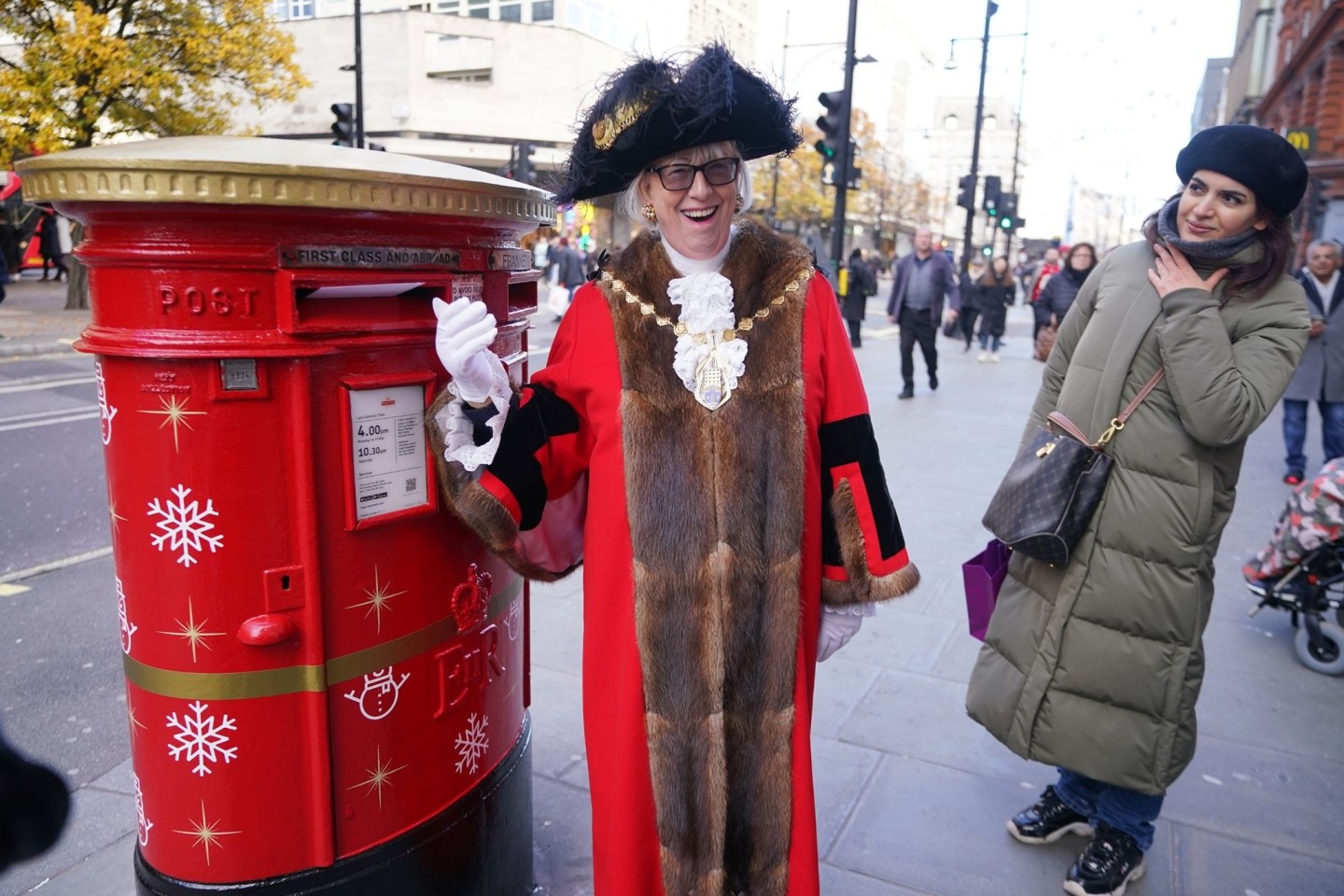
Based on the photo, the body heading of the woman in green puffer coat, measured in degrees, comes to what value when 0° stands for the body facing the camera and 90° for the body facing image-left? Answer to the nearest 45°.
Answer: approximately 45°

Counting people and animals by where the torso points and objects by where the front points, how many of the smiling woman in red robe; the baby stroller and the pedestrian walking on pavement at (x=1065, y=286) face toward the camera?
2

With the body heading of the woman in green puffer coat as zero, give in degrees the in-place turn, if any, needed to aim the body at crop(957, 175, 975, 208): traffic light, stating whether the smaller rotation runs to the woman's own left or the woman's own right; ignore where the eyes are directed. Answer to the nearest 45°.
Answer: approximately 135° to the woman's own right

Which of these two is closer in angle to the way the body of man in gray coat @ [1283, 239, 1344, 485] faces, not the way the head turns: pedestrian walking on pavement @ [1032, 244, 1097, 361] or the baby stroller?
the baby stroller

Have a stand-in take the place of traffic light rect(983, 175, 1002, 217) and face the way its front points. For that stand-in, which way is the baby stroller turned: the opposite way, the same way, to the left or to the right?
to the right

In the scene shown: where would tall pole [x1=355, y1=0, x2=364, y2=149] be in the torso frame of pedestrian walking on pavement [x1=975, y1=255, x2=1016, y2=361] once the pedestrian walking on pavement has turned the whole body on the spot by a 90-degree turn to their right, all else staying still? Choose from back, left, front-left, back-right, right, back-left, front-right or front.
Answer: front

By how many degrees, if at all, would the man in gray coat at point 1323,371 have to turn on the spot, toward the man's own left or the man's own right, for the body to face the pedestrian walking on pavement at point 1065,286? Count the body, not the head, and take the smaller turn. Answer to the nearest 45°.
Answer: approximately 135° to the man's own right

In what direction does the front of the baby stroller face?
to the viewer's left
